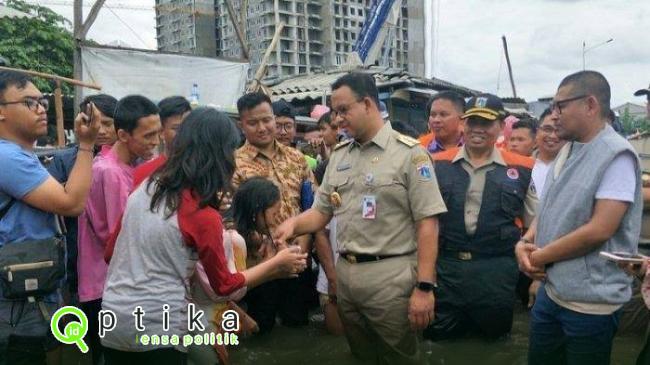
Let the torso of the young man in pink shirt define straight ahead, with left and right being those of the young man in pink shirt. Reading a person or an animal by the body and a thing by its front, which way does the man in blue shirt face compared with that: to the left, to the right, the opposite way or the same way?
the same way

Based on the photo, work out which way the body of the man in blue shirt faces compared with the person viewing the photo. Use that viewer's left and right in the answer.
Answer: facing to the right of the viewer

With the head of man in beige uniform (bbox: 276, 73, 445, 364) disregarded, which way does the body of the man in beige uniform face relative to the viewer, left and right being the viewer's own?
facing the viewer and to the left of the viewer

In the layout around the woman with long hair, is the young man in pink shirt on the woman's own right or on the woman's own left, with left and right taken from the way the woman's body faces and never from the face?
on the woman's own left

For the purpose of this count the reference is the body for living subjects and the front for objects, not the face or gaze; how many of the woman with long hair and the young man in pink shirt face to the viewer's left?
0

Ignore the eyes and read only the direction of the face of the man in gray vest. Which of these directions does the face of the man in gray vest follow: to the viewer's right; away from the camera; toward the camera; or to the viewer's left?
to the viewer's left

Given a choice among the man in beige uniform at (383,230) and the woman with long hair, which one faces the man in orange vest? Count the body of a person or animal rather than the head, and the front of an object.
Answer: the woman with long hair

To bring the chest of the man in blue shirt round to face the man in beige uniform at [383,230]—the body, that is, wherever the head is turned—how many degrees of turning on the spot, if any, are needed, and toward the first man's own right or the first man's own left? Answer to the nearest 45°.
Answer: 0° — they already face them

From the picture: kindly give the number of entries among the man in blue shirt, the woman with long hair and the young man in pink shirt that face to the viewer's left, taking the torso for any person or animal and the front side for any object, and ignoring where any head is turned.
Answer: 0

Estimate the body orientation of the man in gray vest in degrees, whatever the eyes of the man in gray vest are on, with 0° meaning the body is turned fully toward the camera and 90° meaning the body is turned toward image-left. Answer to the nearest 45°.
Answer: approximately 90°

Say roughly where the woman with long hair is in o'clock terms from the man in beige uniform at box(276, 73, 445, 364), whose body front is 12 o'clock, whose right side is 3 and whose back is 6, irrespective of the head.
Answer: The woman with long hair is roughly at 12 o'clock from the man in beige uniform.

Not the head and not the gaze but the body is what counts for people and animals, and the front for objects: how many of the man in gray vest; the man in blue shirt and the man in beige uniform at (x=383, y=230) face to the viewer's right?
1

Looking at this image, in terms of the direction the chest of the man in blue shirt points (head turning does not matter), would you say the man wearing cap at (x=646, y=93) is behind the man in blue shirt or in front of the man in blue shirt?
in front
